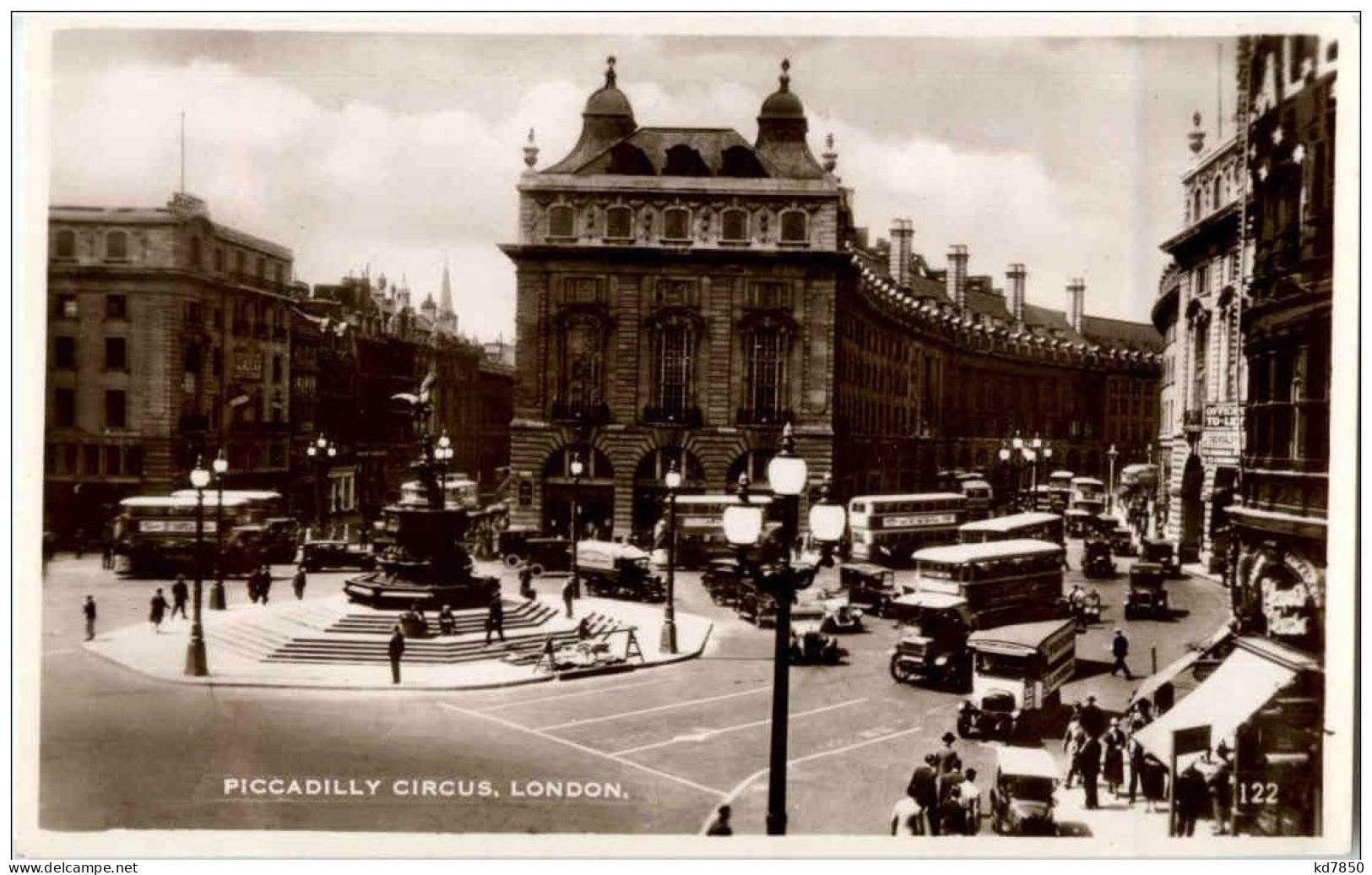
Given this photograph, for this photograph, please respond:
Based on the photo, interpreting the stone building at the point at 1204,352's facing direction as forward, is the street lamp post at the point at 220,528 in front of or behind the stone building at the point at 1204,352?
in front

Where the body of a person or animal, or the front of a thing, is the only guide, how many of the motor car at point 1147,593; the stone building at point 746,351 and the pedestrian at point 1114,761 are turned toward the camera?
3

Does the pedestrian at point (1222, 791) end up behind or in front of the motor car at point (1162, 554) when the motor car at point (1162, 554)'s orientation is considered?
in front

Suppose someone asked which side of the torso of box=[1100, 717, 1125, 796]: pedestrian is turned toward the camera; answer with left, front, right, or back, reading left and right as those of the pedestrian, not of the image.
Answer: front

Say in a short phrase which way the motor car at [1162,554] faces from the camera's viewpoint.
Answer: facing the viewer and to the right of the viewer

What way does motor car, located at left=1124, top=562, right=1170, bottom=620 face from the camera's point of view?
toward the camera

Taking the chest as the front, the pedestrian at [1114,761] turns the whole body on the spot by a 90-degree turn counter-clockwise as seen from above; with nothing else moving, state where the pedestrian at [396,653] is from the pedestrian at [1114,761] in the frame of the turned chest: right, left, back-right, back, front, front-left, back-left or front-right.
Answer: back

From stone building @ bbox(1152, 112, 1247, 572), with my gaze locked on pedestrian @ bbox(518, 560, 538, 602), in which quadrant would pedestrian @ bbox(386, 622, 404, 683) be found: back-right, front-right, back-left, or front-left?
front-left

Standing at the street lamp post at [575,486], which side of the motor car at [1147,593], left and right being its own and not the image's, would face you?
right

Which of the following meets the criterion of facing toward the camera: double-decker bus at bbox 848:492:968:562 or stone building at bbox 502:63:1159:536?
the stone building

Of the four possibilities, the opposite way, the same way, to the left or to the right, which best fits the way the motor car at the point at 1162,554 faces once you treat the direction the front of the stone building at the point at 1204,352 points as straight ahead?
to the left

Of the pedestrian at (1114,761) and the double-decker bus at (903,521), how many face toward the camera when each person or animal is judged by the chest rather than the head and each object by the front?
1

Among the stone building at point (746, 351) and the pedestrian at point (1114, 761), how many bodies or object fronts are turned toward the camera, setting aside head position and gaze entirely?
2
